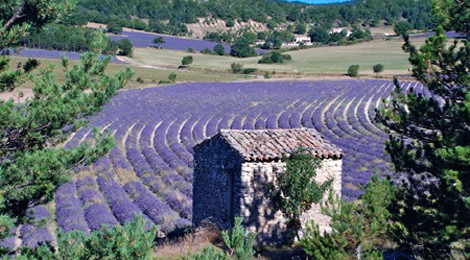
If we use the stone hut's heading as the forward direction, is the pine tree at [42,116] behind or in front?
in front

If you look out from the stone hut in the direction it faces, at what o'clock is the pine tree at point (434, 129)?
The pine tree is roughly at 9 o'clock from the stone hut.

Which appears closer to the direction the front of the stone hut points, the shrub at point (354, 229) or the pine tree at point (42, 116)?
the pine tree

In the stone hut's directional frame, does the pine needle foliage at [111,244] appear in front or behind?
in front

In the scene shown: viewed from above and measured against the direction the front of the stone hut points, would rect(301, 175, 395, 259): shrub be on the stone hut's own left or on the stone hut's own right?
on the stone hut's own left

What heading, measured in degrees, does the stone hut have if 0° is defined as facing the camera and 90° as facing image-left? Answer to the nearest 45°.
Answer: approximately 45°
